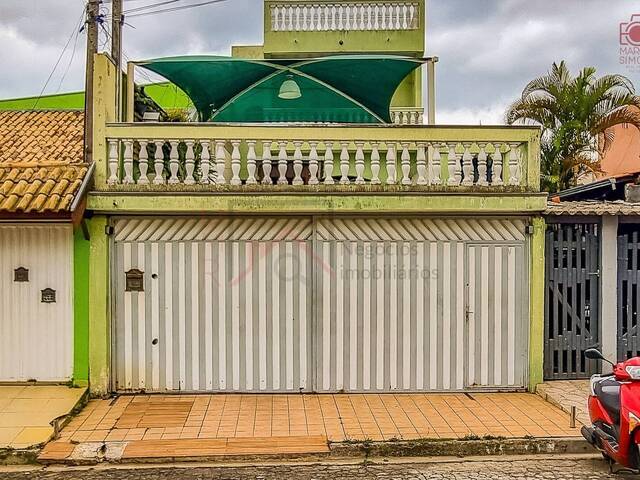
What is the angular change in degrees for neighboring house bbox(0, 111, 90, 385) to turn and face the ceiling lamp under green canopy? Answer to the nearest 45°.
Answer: approximately 90° to its left

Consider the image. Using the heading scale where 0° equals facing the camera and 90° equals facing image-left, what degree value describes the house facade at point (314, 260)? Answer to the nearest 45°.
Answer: approximately 0°

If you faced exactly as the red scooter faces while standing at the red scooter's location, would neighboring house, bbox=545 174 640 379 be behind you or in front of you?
behind

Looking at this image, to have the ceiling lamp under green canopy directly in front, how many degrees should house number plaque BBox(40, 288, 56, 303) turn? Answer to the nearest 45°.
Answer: approximately 90° to its left

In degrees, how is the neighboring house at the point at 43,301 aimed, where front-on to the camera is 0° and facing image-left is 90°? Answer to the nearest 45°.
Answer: approximately 0°

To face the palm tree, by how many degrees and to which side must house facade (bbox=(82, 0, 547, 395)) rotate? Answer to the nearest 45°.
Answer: approximately 135° to its left

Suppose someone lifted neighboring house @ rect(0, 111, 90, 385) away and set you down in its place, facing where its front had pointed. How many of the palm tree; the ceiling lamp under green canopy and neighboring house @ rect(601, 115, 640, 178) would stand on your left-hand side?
3

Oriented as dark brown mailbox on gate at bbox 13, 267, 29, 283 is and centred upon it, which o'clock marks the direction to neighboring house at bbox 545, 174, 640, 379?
The neighboring house is roughly at 10 o'clock from the dark brown mailbox on gate.

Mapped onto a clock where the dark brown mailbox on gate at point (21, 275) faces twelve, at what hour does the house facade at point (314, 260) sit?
The house facade is roughly at 10 o'clock from the dark brown mailbox on gate.
